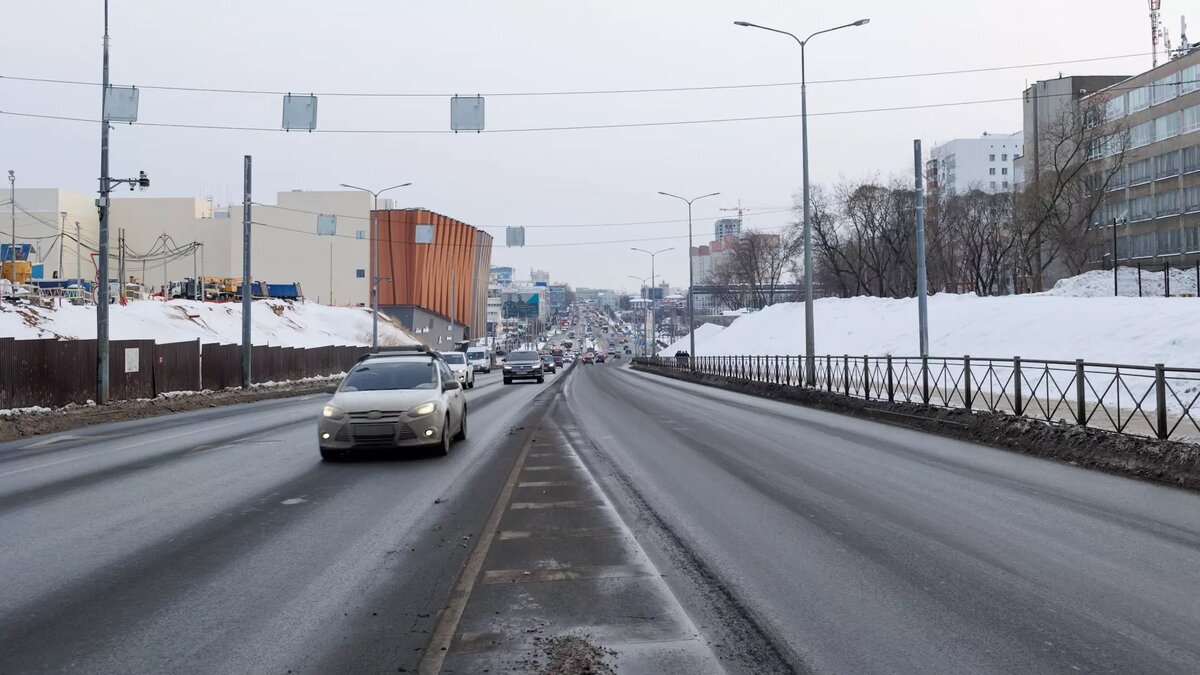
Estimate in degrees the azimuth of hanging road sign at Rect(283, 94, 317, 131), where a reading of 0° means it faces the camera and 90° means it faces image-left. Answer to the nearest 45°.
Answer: approximately 180°

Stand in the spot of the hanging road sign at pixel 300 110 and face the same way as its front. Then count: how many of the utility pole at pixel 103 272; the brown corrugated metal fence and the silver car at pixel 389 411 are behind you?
1

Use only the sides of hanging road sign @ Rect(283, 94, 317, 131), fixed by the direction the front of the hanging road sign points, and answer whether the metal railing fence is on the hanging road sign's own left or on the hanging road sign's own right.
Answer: on the hanging road sign's own right

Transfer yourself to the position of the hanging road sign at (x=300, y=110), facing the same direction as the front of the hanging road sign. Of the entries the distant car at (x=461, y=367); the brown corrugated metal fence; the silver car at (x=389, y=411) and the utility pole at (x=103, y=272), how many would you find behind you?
1

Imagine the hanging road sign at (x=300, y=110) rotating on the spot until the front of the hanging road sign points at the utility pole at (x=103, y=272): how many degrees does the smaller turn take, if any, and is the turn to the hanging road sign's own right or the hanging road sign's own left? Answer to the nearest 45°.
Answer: approximately 45° to the hanging road sign's own left

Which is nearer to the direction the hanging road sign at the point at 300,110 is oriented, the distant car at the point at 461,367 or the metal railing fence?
the distant car

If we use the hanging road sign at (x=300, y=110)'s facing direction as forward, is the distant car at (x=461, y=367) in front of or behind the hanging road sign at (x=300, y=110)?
in front

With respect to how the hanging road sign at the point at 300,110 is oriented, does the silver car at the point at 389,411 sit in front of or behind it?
behind

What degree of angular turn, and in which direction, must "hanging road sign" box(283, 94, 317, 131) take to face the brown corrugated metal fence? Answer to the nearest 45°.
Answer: approximately 45° to its left

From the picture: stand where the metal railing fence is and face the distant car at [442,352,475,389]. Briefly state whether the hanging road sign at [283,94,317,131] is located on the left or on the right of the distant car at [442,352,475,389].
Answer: left
